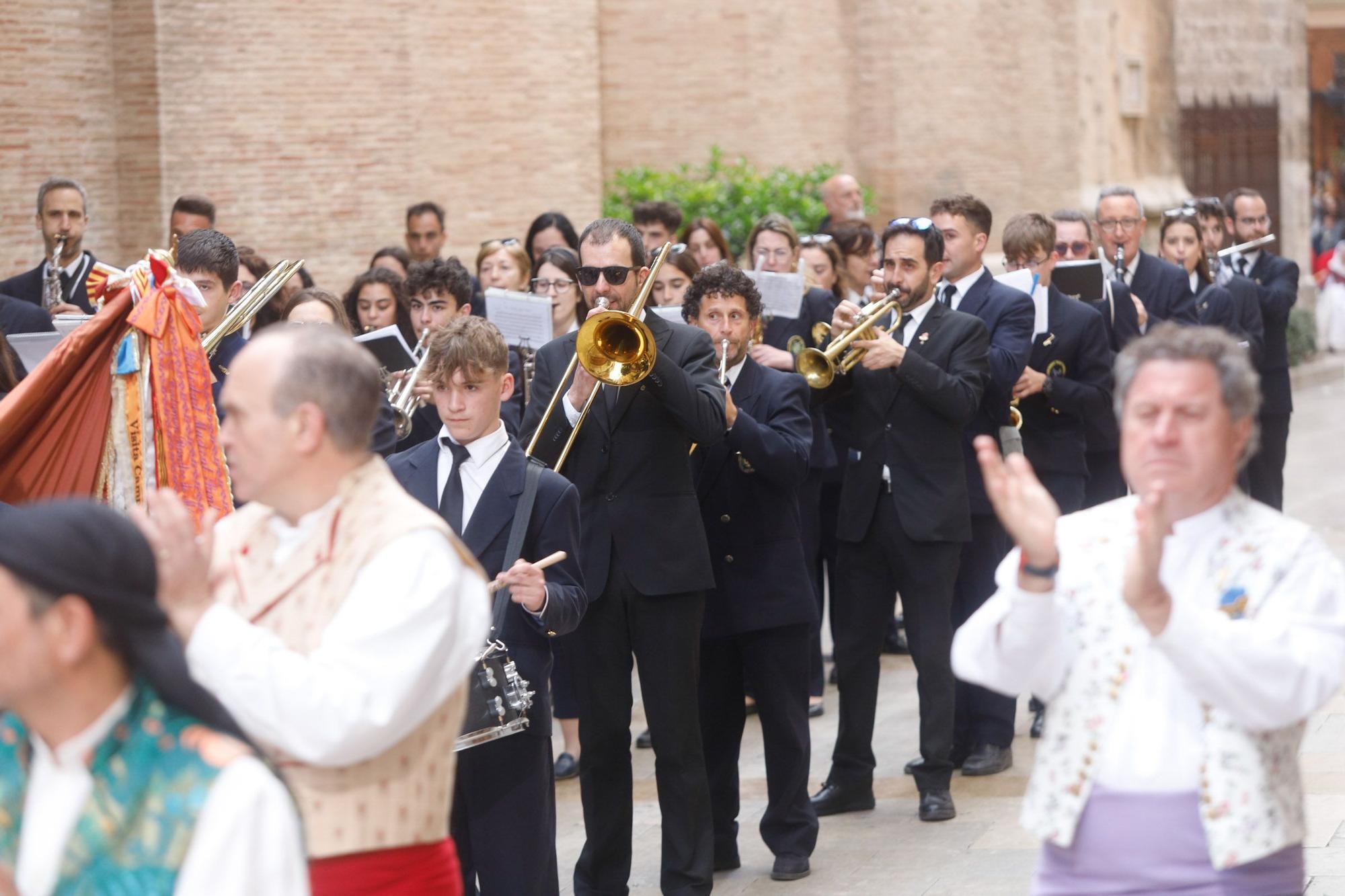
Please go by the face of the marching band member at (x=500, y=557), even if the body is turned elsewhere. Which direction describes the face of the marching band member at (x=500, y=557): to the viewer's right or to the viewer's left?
to the viewer's left

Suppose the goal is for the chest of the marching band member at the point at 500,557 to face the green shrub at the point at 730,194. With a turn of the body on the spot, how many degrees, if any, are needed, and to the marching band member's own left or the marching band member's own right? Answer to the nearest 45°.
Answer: approximately 135° to the marching band member's own right

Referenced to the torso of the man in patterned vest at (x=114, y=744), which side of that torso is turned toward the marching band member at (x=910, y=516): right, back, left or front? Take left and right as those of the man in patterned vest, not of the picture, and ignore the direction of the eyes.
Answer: back

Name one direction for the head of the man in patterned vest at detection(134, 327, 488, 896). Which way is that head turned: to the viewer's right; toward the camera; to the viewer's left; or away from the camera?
to the viewer's left

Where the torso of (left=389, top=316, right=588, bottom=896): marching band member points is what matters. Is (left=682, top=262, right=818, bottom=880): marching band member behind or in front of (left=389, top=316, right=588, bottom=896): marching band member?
behind

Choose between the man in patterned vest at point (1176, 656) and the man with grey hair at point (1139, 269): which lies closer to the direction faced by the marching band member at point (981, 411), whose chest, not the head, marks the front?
the man in patterned vest
